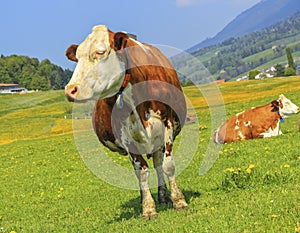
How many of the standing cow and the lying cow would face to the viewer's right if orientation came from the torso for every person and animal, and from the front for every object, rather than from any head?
1

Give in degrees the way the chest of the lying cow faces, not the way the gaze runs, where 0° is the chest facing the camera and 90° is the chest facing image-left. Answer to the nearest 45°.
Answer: approximately 270°

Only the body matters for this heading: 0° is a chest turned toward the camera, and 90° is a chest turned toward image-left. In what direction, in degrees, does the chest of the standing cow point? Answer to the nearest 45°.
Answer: approximately 0°

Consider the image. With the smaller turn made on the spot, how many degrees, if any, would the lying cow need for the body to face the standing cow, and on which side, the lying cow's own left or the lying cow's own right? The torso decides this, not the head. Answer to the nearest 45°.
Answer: approximately 90° to the lying cow's own right

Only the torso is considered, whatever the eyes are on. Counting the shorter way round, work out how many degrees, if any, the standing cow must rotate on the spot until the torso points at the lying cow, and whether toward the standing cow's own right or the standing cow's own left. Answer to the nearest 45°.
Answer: approximately 135° to the standing cow's own left
